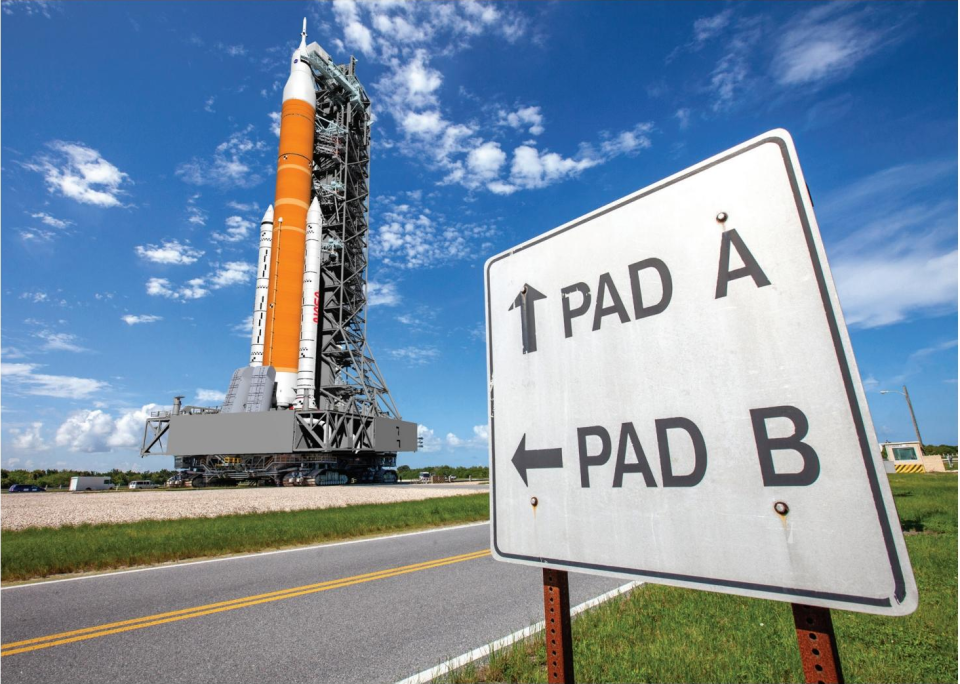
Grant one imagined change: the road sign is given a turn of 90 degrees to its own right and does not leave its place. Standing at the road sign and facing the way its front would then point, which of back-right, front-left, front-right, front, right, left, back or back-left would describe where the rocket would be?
front

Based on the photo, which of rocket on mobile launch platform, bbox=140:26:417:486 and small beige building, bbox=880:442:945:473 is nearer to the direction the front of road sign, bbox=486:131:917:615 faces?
the rocket on mobile launch platform

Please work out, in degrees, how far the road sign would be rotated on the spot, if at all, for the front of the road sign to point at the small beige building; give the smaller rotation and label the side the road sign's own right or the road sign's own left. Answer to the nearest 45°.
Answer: approximately 135° to the road sign's own right

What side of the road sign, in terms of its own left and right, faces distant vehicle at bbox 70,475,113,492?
right

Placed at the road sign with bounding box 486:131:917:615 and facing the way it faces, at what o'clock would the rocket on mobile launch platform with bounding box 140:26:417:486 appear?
The rocket on mobile launch platform is roughly at 3 o'clock from the road sign.

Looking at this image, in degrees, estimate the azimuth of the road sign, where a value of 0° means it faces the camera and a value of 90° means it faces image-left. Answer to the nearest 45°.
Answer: approximately 45°
